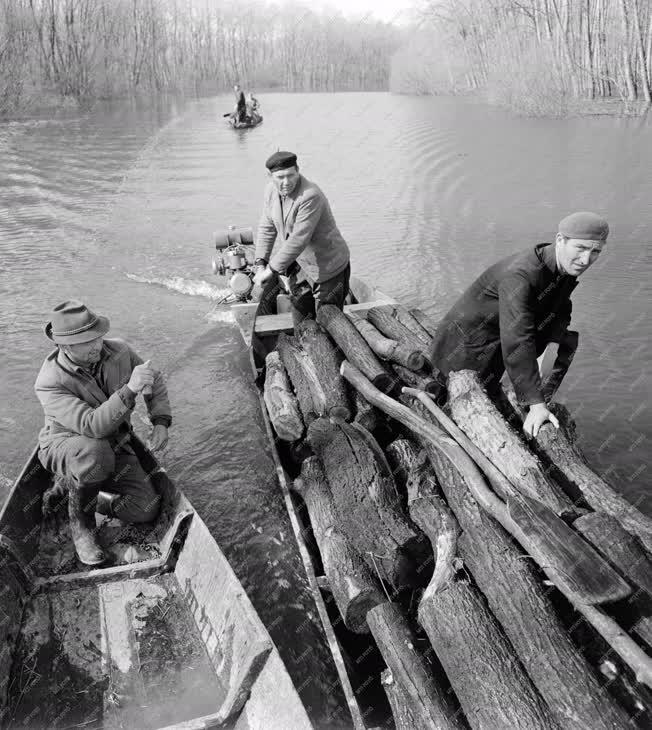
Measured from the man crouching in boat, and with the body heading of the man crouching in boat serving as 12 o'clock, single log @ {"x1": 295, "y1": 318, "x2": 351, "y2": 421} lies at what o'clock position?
The single log is roughly at 10 o'clock from the man crouching in boat.

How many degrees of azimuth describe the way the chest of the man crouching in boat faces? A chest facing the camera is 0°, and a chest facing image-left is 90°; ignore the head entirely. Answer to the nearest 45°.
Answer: approximately 315°

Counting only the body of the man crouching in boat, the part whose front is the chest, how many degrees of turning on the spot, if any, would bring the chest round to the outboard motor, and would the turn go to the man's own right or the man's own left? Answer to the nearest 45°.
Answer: approximately 90° to the man's own left

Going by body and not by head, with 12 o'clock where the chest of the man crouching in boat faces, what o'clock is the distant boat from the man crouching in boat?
The distant boat is roughly at 8 o'clock from the man crouching in boat.

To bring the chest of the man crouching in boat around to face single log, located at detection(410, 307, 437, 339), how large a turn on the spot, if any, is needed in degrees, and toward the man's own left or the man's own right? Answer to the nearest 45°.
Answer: approximately 90° to the man's own left

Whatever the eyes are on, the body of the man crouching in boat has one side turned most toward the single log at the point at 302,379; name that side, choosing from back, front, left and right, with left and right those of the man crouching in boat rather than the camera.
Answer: left

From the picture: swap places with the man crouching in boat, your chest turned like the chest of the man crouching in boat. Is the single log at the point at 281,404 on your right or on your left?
on your left

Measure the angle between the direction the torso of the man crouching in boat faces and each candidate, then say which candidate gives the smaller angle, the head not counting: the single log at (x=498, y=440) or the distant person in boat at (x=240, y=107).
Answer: the single log

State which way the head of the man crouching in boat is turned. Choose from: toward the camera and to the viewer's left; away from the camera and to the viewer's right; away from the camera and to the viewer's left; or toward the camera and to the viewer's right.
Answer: toward the camera and to the viewer's right

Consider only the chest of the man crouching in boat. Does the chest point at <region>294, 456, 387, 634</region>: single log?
yes

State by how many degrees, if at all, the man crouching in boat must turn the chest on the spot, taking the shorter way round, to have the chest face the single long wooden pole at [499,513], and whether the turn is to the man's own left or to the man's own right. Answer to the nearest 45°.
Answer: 0° — they already face it
